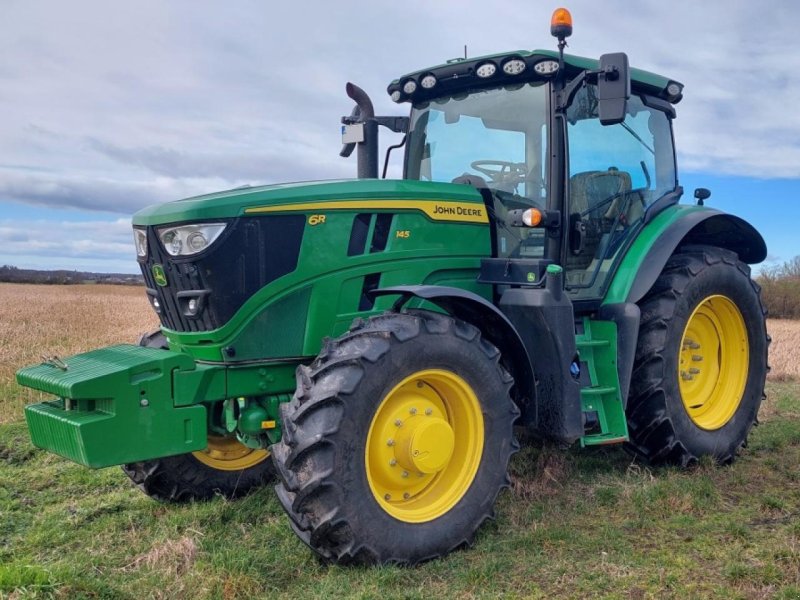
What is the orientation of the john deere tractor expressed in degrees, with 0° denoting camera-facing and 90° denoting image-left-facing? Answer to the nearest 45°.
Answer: approximately 45°
